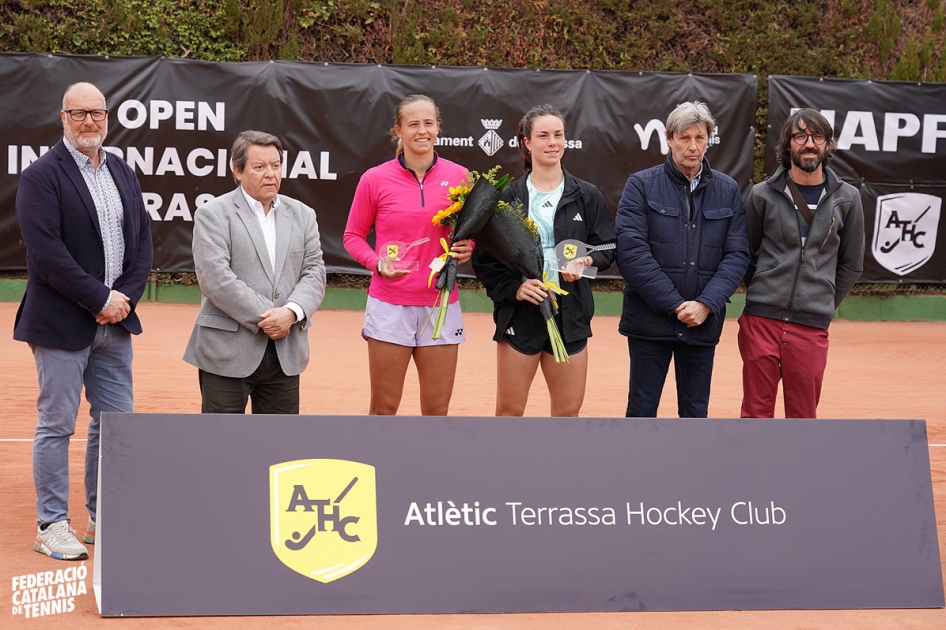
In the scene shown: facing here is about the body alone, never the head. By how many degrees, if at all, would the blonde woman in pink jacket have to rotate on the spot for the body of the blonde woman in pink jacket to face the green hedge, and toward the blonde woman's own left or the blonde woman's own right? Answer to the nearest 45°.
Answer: approximately 180°

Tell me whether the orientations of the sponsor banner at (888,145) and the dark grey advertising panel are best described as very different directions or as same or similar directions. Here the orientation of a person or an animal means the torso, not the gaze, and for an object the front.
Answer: same or similar directions

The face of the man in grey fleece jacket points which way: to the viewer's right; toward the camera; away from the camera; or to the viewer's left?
toward the camera

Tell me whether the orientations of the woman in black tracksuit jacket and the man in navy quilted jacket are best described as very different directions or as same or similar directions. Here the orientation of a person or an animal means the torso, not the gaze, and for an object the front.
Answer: same or similar directions

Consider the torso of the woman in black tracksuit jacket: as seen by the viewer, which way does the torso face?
toward the camera

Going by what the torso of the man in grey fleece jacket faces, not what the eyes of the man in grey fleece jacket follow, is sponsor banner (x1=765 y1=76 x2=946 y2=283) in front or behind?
behind

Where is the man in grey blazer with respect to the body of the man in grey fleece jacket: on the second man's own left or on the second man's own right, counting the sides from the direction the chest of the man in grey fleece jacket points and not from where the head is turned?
on the second man's own right

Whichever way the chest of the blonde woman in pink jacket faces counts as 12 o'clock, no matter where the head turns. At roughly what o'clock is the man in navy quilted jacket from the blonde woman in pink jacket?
The man in navy quilted jacket is roughly at 9 o'clock from the blonde woman in pink jacket.

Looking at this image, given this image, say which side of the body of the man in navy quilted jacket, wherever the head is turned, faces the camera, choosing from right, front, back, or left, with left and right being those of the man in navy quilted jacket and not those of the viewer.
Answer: front

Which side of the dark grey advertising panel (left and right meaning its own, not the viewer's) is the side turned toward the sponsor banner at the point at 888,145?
back

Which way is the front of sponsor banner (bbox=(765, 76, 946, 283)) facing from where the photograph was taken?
facing the viewer

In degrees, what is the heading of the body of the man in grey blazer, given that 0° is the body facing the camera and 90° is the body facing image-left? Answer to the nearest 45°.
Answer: approximately 315°

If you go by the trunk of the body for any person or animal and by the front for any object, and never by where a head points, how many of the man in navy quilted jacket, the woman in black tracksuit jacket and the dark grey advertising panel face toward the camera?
3

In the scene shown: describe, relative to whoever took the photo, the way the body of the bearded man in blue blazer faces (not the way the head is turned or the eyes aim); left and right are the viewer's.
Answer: facing the viewer and to the right of the viewer

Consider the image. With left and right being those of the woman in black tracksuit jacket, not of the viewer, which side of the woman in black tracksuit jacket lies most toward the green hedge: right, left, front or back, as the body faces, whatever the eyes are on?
back

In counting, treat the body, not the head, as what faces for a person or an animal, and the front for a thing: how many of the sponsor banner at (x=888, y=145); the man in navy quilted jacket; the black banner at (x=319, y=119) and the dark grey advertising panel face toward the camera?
4

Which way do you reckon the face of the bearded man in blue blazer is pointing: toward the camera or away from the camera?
toward the camera
